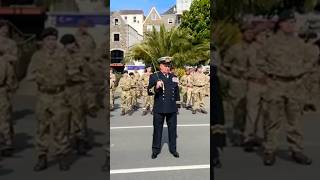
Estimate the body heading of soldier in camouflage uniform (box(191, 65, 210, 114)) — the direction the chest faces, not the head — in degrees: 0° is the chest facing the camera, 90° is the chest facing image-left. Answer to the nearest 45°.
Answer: approximately 0°

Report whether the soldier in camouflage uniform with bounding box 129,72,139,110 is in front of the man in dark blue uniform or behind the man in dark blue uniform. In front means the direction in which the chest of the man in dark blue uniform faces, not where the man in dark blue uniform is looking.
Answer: behind

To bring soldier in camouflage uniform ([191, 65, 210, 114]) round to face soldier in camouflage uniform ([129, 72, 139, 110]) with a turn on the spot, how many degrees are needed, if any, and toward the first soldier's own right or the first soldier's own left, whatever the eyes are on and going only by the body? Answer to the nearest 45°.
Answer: approximately 90° to the first soldier's own right
